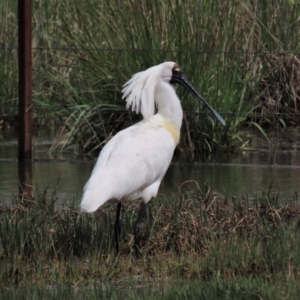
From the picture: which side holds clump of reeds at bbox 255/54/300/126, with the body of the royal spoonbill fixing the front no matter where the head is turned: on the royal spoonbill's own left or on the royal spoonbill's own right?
on the royal spoonbill's own left

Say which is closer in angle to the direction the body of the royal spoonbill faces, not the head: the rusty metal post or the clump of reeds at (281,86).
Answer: the clump of reeds

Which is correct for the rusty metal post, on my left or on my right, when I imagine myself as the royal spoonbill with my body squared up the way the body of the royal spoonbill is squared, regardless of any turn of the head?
on my left

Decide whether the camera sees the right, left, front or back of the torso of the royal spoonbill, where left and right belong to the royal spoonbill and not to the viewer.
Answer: right

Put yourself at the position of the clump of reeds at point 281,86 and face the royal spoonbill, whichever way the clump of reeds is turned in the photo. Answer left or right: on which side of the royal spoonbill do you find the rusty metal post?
right

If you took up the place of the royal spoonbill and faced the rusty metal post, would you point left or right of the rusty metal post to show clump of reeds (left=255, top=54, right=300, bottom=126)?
right
